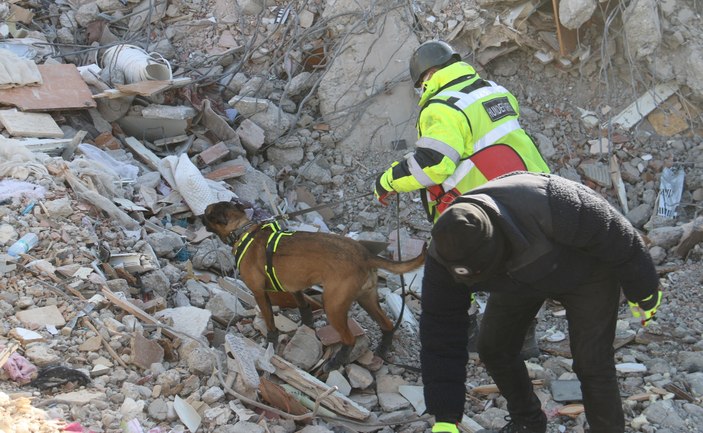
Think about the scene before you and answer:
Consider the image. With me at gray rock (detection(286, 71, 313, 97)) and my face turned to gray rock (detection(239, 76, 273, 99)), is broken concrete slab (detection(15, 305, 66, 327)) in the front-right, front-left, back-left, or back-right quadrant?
front-left

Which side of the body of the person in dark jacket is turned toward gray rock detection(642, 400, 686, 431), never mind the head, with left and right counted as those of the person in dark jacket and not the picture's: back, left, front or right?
back

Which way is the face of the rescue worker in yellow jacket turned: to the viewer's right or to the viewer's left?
to the viewer's left

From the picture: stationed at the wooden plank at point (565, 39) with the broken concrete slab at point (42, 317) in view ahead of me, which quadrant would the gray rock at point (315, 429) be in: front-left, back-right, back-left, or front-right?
front-left

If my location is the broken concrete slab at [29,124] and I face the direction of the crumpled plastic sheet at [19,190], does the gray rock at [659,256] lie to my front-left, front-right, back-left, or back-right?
front-left

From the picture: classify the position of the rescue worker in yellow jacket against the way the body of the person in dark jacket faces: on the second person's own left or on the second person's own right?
on the second person's own right
